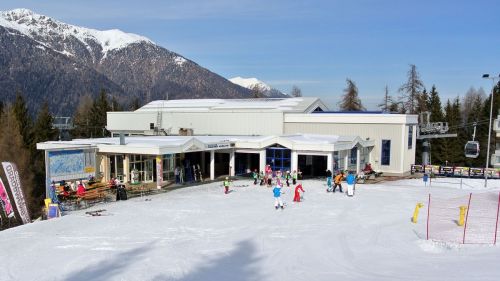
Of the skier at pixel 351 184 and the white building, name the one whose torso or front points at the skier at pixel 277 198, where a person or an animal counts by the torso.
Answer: the white building

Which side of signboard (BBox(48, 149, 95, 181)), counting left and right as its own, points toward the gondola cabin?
left

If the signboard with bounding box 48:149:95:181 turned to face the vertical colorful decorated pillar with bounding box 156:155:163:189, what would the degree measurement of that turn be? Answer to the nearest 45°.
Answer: approximately 90° to its left

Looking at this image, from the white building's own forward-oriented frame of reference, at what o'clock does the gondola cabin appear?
The gondola cabin is roughly at 9 o'clock from the white building.

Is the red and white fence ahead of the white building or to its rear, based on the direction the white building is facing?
ahead

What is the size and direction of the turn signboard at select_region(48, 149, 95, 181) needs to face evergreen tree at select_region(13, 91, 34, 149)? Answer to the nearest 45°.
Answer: approximately 180°

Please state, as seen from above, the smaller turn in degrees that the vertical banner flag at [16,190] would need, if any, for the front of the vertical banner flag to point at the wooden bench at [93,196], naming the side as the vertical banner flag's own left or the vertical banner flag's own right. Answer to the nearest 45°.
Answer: approximately 90° to the vertical banner flag's own left

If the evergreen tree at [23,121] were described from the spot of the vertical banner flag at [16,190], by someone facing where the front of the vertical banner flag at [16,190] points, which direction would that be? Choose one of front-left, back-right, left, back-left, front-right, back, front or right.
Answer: back

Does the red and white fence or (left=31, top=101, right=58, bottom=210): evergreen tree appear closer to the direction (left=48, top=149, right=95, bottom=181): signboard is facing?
the red and white fence
